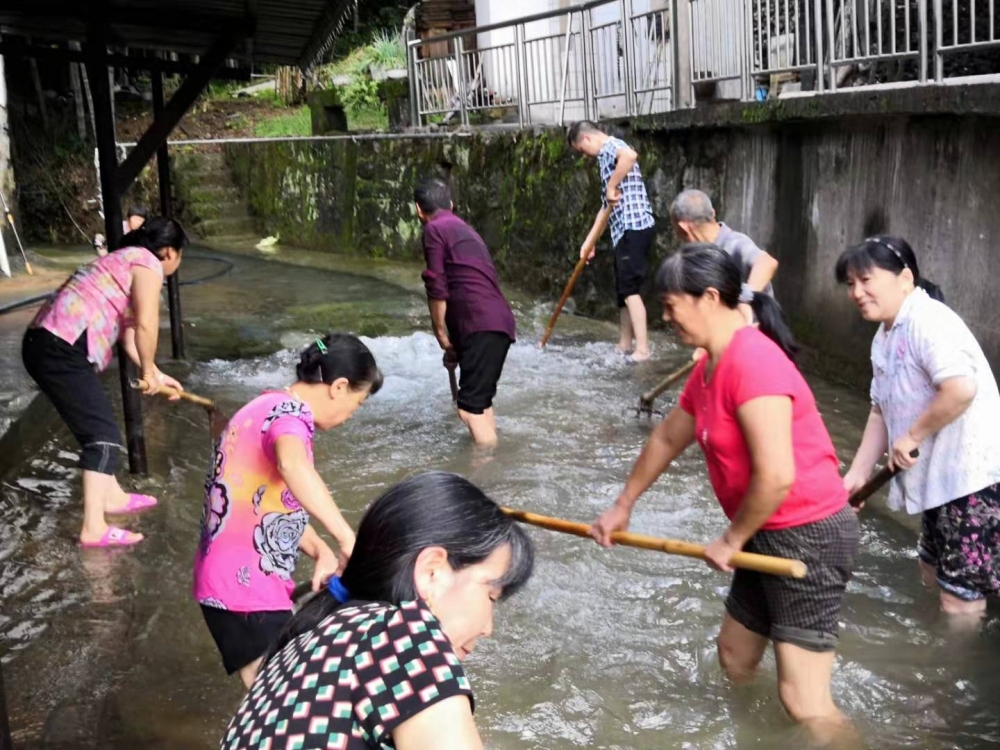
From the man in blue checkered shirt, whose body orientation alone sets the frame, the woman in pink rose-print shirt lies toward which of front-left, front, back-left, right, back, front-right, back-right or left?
left

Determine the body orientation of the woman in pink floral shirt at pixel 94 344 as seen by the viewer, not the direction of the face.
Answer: to the viewer's right

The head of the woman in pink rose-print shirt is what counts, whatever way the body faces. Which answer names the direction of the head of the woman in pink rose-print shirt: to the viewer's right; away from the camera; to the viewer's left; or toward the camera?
to the viewer's right

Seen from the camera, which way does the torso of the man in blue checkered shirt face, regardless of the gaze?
to the viewer's left

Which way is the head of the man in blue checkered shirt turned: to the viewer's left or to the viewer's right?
to the viewer's left

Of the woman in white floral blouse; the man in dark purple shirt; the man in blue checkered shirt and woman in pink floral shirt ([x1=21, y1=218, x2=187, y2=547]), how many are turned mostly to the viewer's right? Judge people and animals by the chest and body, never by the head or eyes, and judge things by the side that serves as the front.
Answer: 1

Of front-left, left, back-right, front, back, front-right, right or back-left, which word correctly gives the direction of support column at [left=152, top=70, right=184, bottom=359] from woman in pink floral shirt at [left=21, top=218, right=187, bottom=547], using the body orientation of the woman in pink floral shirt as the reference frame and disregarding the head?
left

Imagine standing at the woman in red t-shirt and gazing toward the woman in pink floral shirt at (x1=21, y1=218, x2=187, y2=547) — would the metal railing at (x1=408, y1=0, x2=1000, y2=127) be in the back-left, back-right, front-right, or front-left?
front-right

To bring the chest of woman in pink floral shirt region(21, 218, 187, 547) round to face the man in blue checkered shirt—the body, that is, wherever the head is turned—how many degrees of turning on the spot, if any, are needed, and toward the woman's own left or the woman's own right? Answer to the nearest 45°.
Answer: approximately 45° to the woman's own left

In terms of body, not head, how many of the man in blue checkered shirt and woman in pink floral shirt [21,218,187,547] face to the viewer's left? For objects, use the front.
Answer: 1

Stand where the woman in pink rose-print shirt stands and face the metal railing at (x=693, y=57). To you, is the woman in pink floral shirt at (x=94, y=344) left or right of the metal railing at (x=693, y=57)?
left

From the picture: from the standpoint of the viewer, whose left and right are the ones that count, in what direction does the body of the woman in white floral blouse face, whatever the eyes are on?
facing the viewer and to the left of the viewer

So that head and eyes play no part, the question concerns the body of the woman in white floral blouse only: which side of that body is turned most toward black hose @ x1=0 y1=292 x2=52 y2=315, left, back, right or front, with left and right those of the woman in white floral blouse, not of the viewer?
right

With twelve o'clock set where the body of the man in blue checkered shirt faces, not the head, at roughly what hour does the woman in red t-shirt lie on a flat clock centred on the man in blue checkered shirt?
The woman in red t-shirt is roughly at 9 o'clock from the man in blue checkered shirt.

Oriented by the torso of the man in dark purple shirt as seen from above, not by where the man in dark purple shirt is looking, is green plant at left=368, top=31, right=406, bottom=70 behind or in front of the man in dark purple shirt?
in front

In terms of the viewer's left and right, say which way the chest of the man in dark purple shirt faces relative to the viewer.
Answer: facing away from the viewer and to the left of the viewer

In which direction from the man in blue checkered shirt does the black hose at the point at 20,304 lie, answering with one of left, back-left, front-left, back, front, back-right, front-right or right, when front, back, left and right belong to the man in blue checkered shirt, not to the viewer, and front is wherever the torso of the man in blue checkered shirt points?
front
